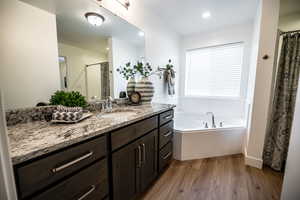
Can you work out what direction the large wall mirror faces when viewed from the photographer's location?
facing the viewer and to the right of the viewer

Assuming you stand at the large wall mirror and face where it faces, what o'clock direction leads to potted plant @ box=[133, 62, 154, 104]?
The potted plant is roughly at 10 o'clock from the large wall mirror.

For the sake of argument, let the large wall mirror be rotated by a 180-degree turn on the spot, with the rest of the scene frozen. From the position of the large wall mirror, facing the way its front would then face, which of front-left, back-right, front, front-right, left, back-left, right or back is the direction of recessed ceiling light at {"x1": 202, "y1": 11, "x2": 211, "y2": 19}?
back-right

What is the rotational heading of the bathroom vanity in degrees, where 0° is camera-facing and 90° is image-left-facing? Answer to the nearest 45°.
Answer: approximately 315°

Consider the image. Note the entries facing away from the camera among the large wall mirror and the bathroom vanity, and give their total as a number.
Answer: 0

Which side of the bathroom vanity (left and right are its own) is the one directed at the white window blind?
left
